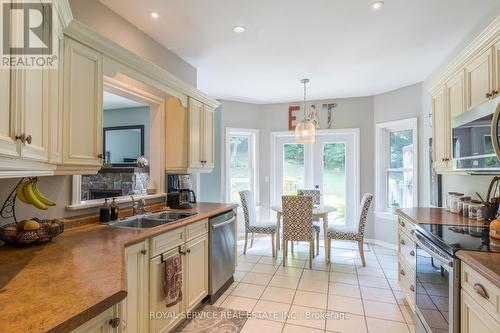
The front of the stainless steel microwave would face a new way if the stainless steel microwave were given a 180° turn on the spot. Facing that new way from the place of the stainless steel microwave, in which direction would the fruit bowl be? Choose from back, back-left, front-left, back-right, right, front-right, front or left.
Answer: back

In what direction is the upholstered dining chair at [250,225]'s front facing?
to the viewer's right

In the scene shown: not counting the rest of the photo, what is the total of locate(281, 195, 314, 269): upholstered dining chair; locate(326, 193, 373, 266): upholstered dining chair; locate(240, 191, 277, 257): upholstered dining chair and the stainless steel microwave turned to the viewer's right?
1

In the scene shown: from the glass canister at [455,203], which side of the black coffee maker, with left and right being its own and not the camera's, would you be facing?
front

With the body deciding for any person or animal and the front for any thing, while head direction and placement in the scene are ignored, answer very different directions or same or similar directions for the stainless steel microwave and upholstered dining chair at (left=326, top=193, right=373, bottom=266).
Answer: same or similar directions

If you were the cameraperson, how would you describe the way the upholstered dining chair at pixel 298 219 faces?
facing away from the viewer

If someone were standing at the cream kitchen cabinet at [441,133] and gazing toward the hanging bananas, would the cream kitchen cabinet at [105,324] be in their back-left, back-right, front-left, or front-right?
front-left

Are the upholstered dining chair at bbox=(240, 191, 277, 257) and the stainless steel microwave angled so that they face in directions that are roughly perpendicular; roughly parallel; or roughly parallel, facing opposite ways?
roughly parallel, facing opposite ways

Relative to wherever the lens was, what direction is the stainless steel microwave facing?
facing the viewer and to the left of the viewer

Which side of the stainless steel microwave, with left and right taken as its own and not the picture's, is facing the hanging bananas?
front

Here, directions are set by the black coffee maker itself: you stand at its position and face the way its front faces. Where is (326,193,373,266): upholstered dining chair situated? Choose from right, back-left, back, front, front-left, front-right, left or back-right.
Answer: front-left

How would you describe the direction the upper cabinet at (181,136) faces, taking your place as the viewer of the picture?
facing the viewer and to the right of the viewer

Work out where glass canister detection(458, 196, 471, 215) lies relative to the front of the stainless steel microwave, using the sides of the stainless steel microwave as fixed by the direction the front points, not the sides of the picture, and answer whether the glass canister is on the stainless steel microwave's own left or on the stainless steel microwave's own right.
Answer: on the stainless steel microwave's own right

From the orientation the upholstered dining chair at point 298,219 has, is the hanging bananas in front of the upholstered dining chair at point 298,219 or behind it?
behind

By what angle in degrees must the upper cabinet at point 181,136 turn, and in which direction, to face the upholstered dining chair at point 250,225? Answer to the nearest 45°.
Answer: approximately 90° to its left

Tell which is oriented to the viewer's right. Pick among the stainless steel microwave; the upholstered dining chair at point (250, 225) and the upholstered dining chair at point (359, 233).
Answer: the upholstered dining chair at point (250, 225)

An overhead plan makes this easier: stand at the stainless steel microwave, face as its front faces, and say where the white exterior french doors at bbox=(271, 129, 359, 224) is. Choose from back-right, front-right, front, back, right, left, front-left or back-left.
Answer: right

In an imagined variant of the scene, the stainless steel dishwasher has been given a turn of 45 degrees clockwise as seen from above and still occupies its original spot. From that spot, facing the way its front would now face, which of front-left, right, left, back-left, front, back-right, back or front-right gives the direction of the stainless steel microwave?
front-left
